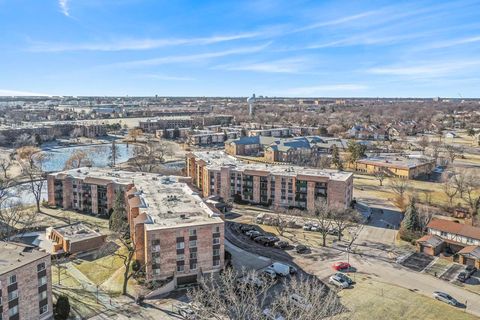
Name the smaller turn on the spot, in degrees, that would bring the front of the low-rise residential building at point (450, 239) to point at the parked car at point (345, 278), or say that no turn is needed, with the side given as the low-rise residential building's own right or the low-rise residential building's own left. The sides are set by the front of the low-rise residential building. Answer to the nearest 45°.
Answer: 0° — it already faces it

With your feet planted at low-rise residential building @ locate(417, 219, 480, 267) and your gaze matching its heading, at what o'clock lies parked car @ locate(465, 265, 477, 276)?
The parked car is roughly at 10 o'clock from the low-rise residential building.

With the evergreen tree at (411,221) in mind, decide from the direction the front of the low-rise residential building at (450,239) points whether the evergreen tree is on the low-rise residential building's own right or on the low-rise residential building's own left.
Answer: on the low-rise residential building's own right

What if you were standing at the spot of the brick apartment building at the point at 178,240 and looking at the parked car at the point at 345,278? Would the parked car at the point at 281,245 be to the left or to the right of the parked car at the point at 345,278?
left

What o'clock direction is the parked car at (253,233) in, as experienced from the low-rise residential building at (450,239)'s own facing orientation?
The parked car is roughly at 1 o'clock from the low-rise residential building.

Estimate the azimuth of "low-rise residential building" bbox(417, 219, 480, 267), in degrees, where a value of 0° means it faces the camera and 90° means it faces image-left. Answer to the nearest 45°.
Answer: approximately 45°
